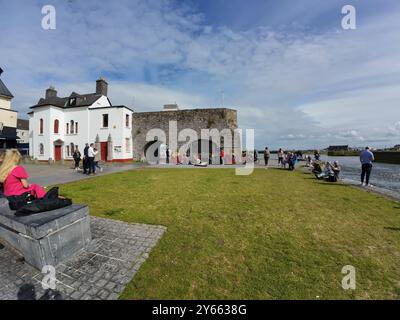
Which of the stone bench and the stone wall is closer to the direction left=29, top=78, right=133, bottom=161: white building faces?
the stone bench

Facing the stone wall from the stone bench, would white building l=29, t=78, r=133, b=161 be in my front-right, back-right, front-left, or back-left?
front-left

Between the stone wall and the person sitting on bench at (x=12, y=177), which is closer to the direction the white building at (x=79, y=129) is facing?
the person sitting on bench

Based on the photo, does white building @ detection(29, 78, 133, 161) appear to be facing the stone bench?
yes

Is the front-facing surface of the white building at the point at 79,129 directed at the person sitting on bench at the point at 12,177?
yes

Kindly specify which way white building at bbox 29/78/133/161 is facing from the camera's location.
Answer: facing the viewer
